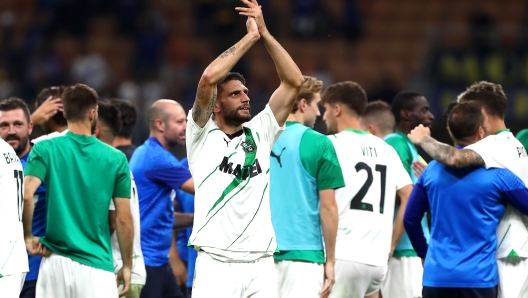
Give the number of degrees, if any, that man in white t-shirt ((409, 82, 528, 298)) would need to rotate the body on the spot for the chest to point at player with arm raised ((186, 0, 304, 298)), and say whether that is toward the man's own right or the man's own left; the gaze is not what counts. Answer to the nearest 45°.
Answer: approximately 90° to the man's own left

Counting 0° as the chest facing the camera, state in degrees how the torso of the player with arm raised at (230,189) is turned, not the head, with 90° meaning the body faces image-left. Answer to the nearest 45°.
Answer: approximately 315°

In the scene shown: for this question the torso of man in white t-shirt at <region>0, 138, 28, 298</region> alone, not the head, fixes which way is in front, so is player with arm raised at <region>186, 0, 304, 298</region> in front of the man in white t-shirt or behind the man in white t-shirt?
behind

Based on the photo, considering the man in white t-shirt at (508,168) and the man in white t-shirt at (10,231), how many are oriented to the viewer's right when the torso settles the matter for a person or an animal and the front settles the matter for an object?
0

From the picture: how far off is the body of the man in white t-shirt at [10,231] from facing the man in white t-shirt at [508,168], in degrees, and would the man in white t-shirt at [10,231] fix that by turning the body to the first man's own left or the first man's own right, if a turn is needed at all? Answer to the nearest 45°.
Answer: approximately 135° to the first man's own right

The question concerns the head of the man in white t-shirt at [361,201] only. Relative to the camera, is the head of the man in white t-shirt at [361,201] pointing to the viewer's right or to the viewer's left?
to the viewer's left

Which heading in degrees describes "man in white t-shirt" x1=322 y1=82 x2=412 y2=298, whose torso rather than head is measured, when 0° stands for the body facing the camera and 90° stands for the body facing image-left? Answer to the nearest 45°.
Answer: approximately 135°

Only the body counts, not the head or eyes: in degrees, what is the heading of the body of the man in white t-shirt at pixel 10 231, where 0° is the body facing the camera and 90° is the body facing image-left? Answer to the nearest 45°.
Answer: approximately 135°

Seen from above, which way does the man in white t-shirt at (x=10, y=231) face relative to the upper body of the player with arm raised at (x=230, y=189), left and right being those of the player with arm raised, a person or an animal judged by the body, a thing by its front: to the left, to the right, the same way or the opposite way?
the opposite way
